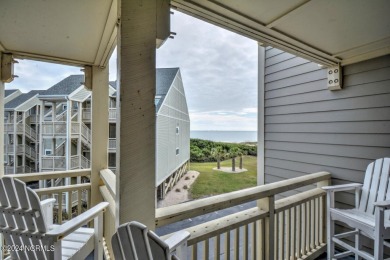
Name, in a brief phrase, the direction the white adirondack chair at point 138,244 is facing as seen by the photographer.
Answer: facing away from the viewer and to the right of the viewer

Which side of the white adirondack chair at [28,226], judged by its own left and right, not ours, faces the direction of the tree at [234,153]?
front

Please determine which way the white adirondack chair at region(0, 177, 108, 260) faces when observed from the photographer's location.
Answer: facing away from the viewer and to the right of the viewer

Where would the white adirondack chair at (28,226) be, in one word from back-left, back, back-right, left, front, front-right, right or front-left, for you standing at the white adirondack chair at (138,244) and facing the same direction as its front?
left

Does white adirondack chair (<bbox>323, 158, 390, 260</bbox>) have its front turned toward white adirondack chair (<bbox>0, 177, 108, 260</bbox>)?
yes

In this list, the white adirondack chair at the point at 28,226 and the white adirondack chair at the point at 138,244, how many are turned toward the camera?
0

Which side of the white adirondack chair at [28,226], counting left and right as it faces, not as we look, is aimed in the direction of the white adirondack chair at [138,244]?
right

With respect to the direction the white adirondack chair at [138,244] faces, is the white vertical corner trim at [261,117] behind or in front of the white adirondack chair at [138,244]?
in front

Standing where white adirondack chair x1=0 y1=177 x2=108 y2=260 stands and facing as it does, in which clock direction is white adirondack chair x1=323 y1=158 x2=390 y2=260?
white adirondack chair x1=323 y1=158 x2=390 y2=260 is roughly at 2 o'clock from white adirondack chair x1=0 y1=177 x2=108 y2=260.

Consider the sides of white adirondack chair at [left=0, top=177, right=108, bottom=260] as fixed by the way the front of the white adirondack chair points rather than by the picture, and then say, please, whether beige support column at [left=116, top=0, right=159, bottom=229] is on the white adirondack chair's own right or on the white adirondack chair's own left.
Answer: on the white adirondack chair's own right
